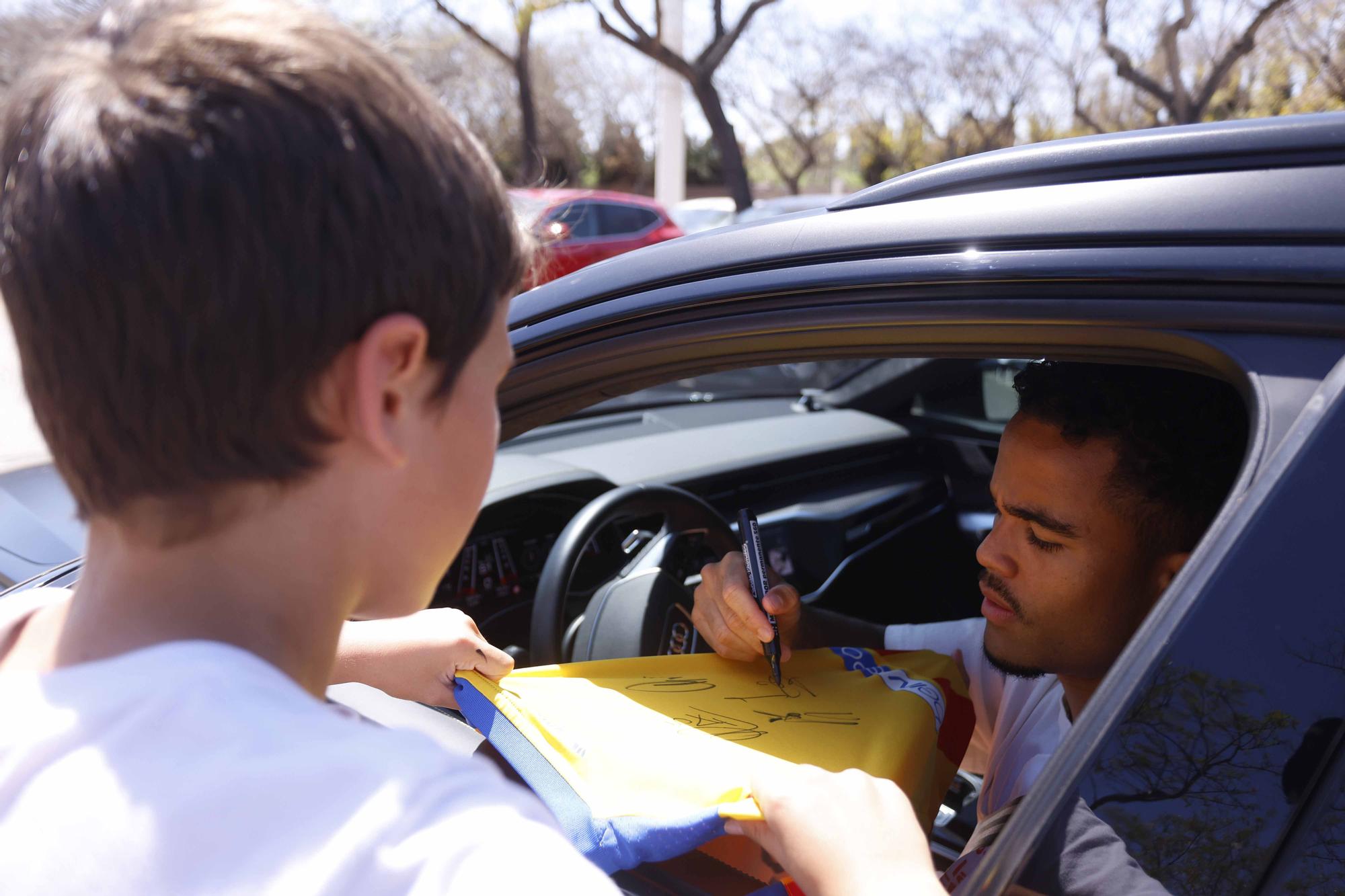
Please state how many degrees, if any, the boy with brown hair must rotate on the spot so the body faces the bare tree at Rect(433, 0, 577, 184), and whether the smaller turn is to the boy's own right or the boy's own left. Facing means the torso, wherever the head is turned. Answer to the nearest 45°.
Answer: approximately 45° to the boy's own left

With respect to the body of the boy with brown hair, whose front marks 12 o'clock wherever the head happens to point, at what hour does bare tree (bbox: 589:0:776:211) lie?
The bare tree is roughly at 11 o'clock from the boy with brown hair.

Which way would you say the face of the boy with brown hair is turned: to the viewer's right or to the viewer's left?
to the viewer's right

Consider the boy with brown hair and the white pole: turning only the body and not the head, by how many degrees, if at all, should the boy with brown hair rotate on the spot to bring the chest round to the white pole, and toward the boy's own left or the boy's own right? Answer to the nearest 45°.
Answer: approximately 45° to the boy's own left

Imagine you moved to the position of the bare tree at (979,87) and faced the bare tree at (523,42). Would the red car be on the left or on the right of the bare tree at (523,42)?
left

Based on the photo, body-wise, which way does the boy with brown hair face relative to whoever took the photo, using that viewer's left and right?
facing away from the viewer and to the right of the viewer
